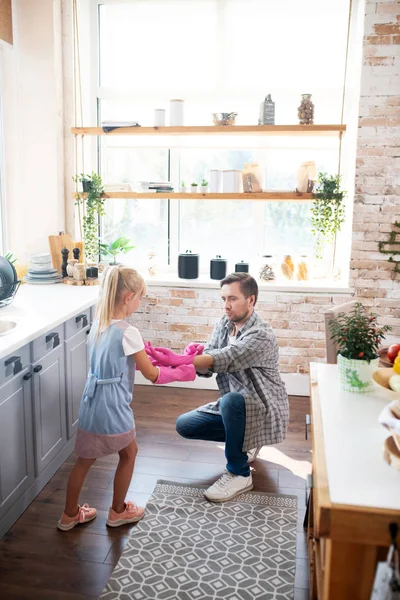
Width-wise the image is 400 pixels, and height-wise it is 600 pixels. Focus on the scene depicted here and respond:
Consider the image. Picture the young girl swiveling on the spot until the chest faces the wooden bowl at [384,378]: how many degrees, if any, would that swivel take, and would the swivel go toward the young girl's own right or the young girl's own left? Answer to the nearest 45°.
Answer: approximately 90° to the young girl's own right

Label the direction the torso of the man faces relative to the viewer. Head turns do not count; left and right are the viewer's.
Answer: facing the viewer and to the left of the viewer

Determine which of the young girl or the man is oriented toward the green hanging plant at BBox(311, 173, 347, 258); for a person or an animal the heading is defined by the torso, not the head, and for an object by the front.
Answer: the young girl

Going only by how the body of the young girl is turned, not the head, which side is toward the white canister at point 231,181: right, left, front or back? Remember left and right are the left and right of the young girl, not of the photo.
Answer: front

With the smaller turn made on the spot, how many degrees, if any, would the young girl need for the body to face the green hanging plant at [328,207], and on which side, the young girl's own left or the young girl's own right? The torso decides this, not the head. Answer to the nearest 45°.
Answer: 0° — they already face it

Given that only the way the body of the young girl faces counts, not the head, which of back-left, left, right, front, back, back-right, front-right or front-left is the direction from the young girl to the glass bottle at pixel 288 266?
front

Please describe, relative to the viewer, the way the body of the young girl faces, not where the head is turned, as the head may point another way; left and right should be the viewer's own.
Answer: facing away from the viewer and to the right of the viewer

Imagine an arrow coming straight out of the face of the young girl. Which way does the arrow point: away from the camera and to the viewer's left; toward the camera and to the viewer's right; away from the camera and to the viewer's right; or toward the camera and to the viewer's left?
away from the camera and to the viewer's right

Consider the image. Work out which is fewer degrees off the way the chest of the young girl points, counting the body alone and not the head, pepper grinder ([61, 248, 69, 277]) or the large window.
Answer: the large window

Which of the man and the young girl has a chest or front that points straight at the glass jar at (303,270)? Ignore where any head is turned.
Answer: the young girl

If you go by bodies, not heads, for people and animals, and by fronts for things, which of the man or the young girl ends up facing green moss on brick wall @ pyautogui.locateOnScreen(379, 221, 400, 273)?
the young girl

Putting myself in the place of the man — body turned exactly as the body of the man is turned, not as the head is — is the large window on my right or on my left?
on my right

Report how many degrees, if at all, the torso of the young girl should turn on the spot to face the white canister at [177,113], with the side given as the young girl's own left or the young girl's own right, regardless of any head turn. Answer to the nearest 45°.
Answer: approximately 45° to the young girl's own left

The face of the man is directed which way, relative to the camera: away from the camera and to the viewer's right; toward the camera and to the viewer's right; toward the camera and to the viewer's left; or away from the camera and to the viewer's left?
toward the camera and to the viewer's left

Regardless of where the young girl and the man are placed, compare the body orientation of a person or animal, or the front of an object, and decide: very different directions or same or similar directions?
very different directions
